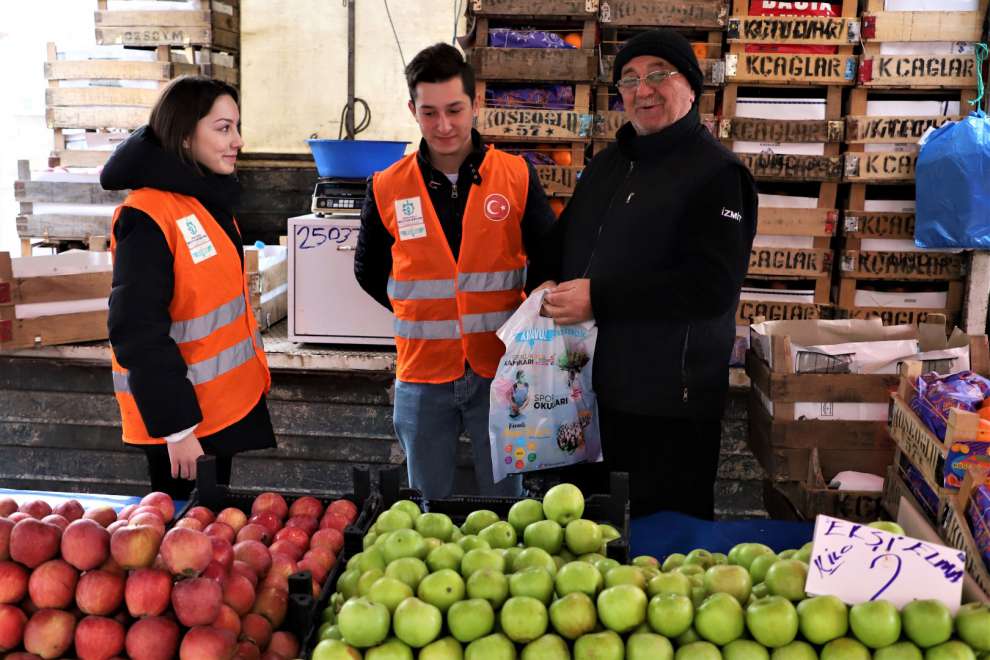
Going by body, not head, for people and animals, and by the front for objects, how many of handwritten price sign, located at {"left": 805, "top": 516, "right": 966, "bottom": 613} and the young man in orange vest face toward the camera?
2

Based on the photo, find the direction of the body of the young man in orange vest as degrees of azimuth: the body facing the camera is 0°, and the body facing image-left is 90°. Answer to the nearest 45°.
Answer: approximately 0°

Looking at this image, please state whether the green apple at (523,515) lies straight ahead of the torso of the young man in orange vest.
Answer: yes

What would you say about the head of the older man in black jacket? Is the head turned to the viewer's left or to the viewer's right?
to the viewer's left

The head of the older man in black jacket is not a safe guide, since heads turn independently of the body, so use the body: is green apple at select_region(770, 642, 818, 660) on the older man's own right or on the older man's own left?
on the older man's own left

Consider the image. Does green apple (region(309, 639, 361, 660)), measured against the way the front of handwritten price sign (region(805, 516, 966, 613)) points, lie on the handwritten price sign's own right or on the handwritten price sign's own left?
on the handwritten price sign's own right

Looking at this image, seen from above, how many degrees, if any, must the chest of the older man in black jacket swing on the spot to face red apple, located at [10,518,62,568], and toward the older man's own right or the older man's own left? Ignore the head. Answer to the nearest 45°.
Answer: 0° — they already face it

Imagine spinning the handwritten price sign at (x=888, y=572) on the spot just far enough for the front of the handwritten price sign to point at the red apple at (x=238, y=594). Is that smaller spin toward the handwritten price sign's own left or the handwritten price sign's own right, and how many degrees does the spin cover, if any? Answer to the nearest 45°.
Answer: approximately 90° to the handwritten price sign's own right
